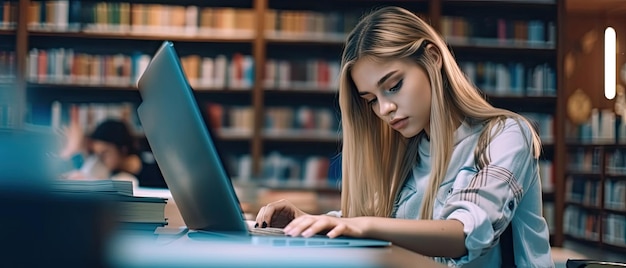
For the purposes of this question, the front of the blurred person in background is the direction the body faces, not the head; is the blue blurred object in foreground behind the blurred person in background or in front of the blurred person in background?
in front

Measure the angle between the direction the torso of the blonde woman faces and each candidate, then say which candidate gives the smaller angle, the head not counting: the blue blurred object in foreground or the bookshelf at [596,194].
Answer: the blue blurred object in foreground

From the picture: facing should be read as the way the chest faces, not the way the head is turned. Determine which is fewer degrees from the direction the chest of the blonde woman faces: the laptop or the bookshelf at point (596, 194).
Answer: the laptop

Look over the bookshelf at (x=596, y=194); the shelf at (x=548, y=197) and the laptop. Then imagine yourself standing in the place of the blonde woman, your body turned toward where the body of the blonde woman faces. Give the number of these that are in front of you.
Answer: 1

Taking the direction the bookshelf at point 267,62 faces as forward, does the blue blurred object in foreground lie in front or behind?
in front

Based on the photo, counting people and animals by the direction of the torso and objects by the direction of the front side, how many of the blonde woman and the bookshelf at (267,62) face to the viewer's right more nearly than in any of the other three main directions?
0

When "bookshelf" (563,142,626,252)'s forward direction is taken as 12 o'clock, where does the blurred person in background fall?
The blurred person in background is roughly at 12 o'clock from the bookshelf.

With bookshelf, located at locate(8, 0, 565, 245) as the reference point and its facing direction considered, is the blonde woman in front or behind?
in front

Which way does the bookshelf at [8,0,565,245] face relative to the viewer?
toward the camera

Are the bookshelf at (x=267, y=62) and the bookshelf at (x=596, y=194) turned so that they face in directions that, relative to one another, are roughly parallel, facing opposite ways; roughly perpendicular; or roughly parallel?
roughly perpendicular

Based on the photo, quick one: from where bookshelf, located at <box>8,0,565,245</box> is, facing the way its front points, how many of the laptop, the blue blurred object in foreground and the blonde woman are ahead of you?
3

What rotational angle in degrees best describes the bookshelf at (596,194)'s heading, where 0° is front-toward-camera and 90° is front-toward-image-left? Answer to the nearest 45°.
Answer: approximately 45°
